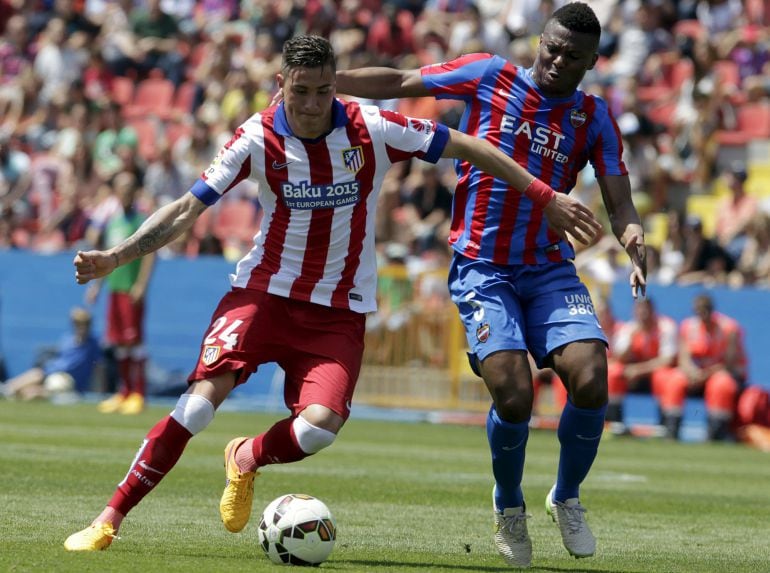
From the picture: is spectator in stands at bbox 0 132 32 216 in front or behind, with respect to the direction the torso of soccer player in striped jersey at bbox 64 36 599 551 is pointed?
behind

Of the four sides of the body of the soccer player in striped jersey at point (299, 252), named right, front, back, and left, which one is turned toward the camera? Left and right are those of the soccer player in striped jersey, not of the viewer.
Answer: front

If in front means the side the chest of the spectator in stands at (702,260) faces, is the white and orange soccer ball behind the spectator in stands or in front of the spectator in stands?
in front

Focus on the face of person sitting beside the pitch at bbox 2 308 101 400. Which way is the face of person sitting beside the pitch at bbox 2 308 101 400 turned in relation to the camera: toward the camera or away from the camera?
toward the camera

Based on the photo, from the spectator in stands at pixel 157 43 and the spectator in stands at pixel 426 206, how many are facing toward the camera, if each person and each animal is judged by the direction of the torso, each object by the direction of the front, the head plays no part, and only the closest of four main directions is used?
2

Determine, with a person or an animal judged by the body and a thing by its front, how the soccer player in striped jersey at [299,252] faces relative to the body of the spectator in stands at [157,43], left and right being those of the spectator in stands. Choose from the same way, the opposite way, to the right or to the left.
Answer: the same way

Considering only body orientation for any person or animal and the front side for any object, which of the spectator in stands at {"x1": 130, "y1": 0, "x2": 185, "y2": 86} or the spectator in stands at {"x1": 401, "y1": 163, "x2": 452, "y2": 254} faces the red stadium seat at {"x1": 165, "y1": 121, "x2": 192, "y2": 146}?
the spectator in stands at {"x1": 130, "y1": 0, "x2": 185, "y2": 86}

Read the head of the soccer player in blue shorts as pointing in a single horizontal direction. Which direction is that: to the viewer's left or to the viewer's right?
to the viewer's left

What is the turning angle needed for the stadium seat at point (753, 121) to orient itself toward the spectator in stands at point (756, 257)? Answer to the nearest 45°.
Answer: approximately 45° to its left

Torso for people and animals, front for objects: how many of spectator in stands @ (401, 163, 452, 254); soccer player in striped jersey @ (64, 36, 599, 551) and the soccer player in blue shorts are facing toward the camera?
3

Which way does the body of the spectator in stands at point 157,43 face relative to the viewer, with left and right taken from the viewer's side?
facing the viewer

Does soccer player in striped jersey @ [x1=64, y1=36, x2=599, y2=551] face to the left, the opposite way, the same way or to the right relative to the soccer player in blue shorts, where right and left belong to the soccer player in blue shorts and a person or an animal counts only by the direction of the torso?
the same way

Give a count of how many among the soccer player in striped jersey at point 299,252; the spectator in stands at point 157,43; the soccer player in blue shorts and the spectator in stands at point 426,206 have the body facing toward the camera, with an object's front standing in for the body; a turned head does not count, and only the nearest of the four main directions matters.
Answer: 4

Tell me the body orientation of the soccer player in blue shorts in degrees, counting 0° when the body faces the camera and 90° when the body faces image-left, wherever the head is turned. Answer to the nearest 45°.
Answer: approximately 0°

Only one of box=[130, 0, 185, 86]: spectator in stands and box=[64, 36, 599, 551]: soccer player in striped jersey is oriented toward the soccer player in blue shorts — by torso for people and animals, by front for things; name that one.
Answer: the spectator in stands

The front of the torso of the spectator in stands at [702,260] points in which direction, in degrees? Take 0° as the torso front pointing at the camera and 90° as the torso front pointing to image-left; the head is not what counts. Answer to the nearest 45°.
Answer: approximately 45°

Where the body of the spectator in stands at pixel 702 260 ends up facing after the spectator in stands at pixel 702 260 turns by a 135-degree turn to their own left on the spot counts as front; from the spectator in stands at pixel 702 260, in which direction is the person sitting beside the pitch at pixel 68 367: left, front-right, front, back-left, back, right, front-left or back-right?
back

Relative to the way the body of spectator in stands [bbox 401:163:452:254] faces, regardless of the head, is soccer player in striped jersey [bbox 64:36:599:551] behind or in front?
in front

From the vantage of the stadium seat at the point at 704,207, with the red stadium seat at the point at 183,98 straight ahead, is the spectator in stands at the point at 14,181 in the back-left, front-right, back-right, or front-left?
front-left
